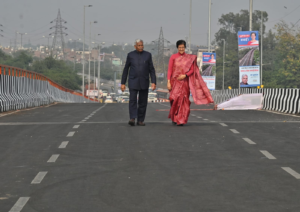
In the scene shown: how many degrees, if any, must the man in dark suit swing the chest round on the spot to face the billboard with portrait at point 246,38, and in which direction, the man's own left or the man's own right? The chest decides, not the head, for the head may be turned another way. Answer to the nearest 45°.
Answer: approximately 180°

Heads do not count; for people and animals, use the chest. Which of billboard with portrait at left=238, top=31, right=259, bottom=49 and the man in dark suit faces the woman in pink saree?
the billboard with portrait

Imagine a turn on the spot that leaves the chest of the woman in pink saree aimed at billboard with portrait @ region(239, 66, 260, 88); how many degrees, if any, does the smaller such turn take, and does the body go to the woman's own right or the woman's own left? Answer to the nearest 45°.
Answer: approximately 180°

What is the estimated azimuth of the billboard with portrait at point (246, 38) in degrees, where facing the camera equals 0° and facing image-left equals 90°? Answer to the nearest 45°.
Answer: approximately 0°

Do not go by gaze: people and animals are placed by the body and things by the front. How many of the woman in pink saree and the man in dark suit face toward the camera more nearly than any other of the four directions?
2

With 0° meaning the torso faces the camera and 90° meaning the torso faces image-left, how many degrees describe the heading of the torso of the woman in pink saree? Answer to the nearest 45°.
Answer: approximately 0°

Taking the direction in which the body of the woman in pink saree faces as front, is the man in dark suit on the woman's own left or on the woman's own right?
on the woman's own right

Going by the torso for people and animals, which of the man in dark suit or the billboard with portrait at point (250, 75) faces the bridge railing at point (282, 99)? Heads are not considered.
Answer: the billboard with portrait

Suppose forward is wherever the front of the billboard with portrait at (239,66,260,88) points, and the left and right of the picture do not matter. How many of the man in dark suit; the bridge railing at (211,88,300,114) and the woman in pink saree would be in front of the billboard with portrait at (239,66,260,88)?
3

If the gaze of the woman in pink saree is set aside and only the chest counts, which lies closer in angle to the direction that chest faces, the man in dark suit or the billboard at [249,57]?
the man in dark suit
